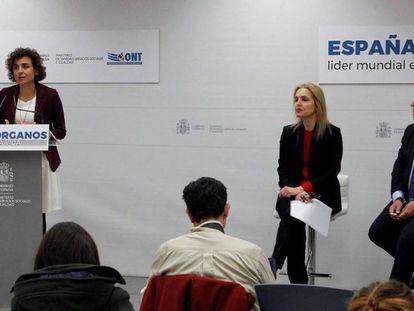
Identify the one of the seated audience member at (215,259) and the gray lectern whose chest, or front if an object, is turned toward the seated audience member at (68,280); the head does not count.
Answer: the gray lectern

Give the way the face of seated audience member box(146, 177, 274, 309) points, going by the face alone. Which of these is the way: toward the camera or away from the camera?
away from the camera

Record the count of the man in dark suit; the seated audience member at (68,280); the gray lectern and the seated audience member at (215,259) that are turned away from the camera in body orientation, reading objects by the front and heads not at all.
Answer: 2

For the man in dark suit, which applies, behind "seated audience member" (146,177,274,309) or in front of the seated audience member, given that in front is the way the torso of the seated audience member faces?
in front

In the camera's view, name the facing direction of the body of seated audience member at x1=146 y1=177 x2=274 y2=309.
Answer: away from the camera

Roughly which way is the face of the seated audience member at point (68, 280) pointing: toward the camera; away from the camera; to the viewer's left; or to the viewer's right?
away from the camera

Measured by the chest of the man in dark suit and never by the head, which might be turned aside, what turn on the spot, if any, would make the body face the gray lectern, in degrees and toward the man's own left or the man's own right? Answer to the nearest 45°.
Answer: approximately 45° to the man's own right

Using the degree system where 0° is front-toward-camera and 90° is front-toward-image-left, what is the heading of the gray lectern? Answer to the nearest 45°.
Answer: approximately 0°

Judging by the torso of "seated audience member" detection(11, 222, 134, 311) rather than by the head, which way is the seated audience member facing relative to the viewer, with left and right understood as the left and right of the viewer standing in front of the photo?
facing away from the viewer

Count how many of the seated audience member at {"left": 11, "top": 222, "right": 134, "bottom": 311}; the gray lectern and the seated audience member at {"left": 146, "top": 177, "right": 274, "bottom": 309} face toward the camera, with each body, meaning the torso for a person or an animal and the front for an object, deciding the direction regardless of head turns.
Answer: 1
